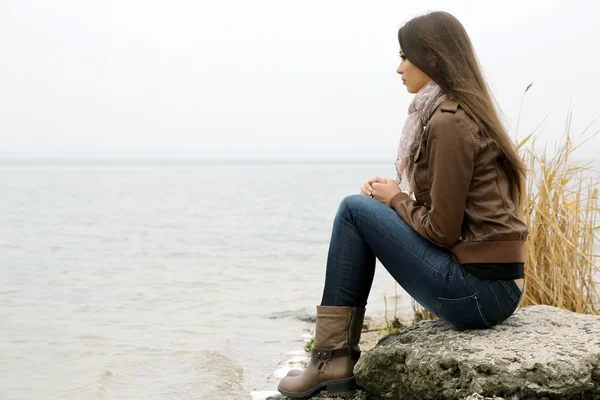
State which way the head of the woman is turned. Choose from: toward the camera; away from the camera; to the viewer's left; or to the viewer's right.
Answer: to the viewer's left

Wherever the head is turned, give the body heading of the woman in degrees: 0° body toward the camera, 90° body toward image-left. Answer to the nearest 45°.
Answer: approximately 90°

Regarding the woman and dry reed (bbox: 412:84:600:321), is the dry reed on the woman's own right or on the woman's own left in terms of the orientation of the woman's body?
on the woman's own right
